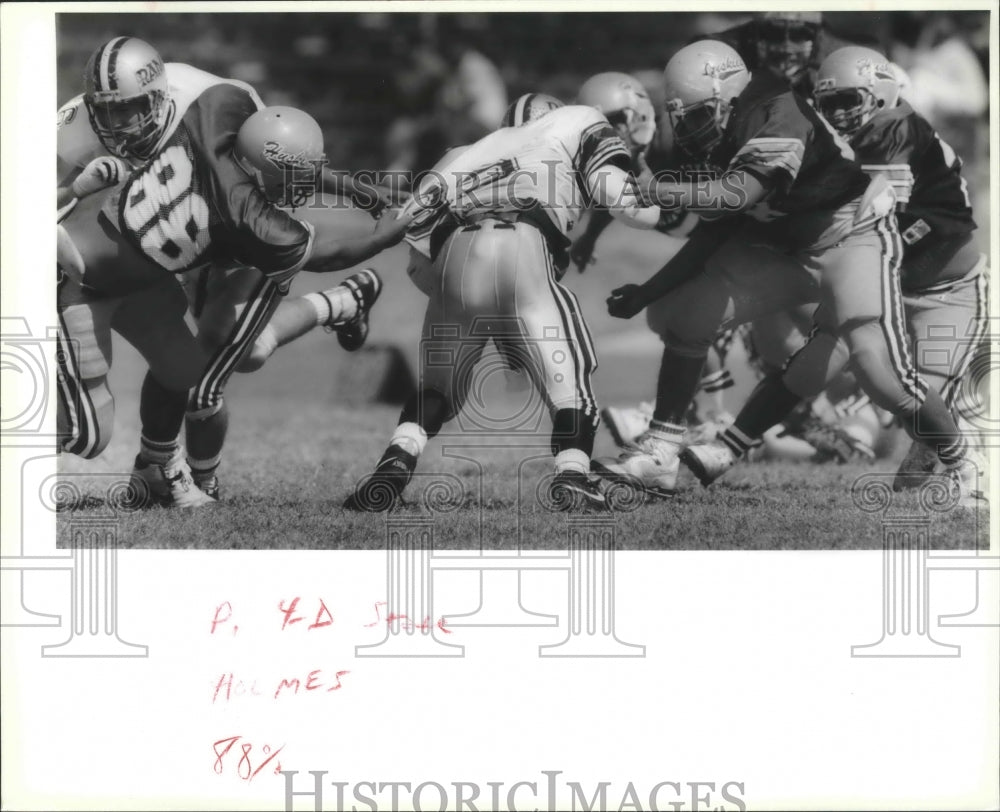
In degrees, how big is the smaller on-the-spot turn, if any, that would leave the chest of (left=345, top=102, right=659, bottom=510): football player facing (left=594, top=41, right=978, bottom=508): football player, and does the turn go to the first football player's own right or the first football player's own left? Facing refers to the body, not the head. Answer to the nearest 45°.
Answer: approximately 90° to the first football player's own right

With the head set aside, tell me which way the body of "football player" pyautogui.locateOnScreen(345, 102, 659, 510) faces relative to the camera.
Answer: away from the camera

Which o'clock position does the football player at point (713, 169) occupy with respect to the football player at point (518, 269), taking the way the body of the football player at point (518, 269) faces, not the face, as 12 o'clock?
the football player at point (713, 169) is roughly at 2 o'clock from the football player at point (518, 269).

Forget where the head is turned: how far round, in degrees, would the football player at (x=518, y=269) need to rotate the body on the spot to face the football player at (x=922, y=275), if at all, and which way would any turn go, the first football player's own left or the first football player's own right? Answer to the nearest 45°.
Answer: approximately 90° to the first football player's own right
